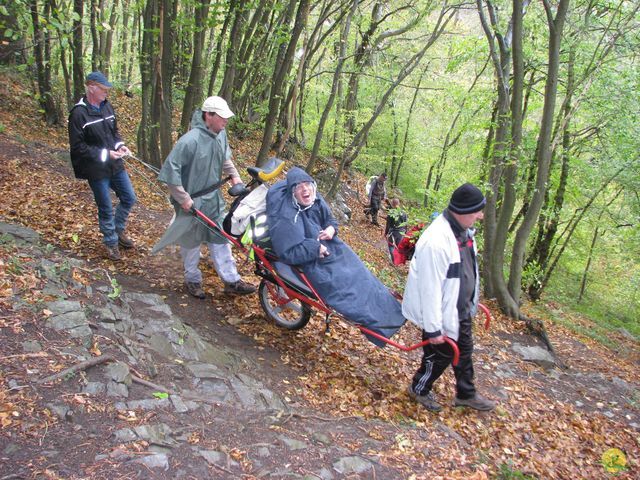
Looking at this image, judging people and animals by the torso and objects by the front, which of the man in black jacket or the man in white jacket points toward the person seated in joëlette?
the man in black jacket

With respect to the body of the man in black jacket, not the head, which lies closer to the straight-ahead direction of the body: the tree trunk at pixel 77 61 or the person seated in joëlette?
the person seated in joëlette

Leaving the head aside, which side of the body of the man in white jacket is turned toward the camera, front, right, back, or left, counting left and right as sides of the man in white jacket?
right

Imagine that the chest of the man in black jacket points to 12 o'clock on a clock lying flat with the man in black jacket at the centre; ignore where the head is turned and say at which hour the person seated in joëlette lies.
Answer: The person seated in joëlette is roughly at 12 o'clock from the man in black jacket.

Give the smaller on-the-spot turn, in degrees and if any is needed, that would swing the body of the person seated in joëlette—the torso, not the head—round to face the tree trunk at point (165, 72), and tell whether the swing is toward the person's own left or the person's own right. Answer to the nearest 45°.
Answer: approximately 180°

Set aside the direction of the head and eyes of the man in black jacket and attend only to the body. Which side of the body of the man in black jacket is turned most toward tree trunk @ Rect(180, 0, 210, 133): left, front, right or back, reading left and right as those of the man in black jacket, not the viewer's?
left

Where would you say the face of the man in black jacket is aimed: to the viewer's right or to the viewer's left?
to the viewer's right

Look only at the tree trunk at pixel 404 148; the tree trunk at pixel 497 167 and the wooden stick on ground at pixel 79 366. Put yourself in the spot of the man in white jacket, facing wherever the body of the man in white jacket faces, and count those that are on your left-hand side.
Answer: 2
